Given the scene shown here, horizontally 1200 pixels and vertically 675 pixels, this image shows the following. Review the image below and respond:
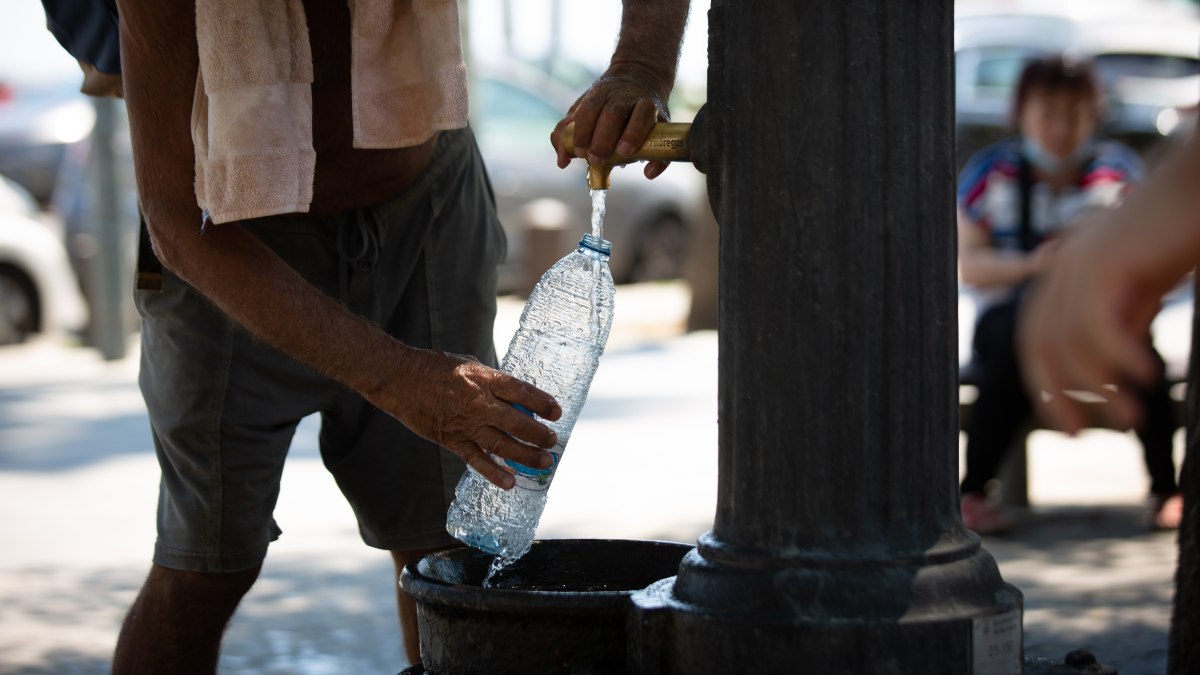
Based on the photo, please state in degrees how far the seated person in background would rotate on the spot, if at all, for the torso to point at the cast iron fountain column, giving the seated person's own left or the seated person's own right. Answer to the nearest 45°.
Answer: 0° — they already face it

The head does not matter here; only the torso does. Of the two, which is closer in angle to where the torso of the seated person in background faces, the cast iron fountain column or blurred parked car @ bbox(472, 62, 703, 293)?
the cast iron fountain column

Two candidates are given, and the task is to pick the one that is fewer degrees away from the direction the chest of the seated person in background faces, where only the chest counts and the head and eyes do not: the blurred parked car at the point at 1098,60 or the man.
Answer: the man

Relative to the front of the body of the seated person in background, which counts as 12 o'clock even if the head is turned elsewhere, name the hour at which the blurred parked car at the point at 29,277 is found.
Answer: The blurred parked car is roughly at 4 o'clock from the seated person in background.

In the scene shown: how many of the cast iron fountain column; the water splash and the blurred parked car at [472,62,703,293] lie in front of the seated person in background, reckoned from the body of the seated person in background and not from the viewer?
2

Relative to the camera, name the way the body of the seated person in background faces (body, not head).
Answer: toward the camera

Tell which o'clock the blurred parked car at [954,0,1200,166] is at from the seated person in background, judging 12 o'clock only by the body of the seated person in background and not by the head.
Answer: The blurred parked car is roughly at 6 o'clock from the seated person in background.

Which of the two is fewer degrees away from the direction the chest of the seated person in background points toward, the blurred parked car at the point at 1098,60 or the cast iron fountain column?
the cast iron fountain column

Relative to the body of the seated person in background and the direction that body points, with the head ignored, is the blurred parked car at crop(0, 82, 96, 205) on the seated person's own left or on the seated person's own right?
on the seated person's own right

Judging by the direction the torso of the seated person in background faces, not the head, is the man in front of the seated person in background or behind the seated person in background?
in front

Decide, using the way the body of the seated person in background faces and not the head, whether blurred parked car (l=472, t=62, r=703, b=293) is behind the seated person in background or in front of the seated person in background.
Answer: behind
